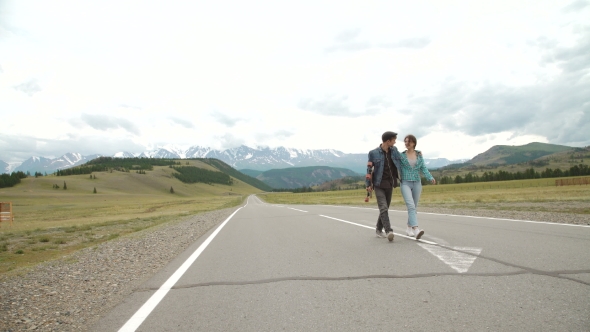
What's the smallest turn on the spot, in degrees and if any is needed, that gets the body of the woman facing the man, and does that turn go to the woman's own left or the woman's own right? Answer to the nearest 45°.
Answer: approximately 45° to the woman's own right

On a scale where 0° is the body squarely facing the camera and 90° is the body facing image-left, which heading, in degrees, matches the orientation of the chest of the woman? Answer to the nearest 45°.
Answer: approximately 0°
